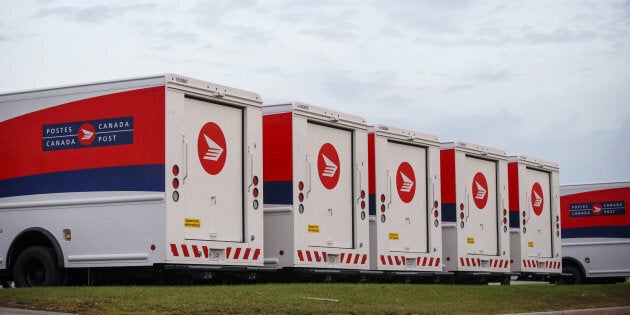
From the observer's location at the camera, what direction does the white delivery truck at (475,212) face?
facing away from the viewer and to the left of the viewer

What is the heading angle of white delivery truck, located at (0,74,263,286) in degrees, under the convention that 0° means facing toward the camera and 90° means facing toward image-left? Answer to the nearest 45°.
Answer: approximately 135°

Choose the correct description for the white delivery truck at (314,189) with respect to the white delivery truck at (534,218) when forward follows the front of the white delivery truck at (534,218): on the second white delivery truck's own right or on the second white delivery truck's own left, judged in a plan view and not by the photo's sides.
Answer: on the second white delivery truck's own left

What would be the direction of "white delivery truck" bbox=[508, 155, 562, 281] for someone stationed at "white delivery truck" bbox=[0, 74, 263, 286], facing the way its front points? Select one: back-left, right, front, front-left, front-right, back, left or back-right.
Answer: right

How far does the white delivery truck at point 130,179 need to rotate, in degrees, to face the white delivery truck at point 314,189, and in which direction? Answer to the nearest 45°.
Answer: approximately 90° to its right

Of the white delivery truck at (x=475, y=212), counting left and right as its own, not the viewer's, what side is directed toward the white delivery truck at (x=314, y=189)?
left

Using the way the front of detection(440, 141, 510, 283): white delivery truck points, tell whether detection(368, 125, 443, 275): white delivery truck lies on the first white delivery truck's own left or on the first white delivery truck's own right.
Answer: on the first white delivery truck's own left

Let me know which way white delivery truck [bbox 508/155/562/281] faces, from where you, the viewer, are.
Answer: facing away from the viewer and to the left of the viewer

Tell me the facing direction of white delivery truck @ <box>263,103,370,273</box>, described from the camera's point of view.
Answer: facing away from the viewer and to the left of the viewer
